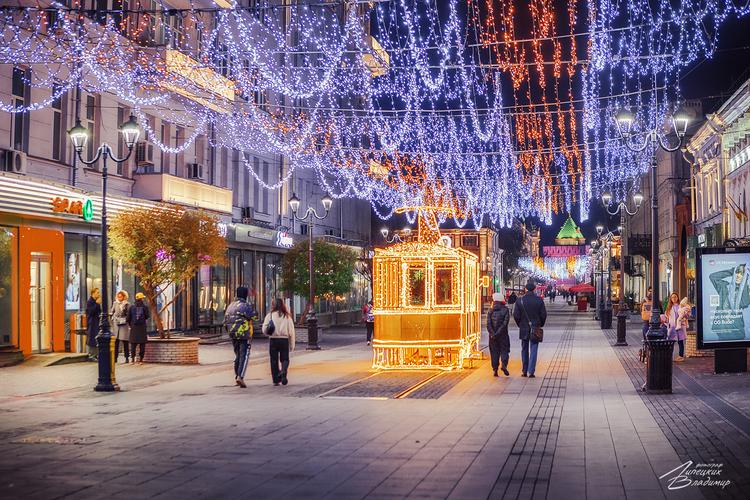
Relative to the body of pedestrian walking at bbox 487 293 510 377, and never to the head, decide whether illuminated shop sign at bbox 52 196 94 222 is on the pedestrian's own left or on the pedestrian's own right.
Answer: on the pedestrian's own left

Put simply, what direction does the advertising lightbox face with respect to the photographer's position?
facing the viewer

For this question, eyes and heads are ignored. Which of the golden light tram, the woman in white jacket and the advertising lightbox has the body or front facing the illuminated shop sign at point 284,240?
the woman in white jacket

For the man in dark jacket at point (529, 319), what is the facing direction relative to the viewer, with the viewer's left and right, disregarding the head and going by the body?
facing away from the viewer

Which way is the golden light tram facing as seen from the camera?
toward the camera

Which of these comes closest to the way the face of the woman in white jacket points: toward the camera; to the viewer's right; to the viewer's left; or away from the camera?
away from the camera

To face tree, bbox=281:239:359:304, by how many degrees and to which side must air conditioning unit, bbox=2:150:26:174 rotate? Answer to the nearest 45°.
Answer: approximately 90° to its left

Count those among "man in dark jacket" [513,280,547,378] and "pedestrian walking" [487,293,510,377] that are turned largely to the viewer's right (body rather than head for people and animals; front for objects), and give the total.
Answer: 0

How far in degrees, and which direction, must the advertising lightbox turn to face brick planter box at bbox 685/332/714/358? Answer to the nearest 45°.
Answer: approximately 180°

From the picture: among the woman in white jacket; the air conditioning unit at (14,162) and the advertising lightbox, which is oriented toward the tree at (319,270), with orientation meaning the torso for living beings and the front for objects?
the woman in white jacket

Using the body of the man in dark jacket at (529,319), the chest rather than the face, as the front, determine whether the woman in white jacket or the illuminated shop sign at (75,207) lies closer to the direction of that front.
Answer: the illuminated shop sign

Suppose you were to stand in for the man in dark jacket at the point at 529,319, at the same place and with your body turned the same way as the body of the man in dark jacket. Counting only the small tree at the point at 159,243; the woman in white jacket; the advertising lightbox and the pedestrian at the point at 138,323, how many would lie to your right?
1

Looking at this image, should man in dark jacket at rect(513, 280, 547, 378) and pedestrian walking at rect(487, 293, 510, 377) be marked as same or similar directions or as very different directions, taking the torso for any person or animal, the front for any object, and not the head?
same or similar directions

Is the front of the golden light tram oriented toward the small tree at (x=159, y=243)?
no

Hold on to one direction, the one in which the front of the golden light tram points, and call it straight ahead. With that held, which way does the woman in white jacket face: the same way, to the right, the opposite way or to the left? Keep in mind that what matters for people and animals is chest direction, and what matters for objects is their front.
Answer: the opposite way

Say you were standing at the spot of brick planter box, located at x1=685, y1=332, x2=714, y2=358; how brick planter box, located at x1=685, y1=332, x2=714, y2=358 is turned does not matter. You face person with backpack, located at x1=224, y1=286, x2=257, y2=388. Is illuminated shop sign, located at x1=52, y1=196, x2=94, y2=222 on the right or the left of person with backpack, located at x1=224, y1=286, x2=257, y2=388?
right

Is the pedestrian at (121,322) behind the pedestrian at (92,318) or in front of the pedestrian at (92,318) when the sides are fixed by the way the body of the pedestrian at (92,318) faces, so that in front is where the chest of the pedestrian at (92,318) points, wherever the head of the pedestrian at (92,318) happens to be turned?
in front
